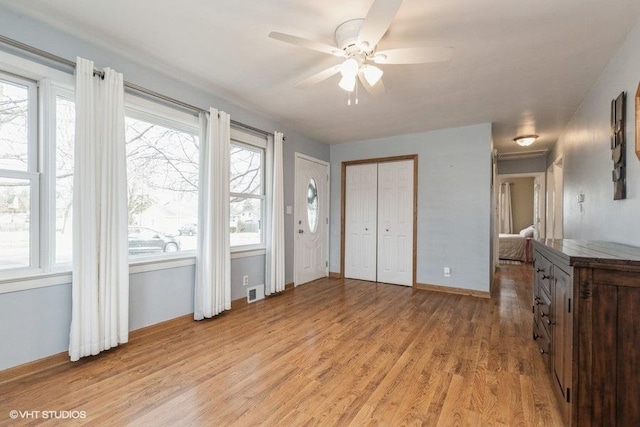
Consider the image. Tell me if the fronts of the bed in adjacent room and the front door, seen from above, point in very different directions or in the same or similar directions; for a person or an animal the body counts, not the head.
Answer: very different directions

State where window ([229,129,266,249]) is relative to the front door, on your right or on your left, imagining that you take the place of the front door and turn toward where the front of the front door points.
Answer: on your right

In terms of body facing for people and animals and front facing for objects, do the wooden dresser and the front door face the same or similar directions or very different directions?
very different directions

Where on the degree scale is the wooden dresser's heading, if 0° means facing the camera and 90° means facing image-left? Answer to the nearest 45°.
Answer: approximately 90°

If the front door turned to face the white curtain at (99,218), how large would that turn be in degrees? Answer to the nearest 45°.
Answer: approximately 90° to its right

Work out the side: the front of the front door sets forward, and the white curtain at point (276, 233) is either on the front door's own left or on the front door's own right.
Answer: on the front door's own right

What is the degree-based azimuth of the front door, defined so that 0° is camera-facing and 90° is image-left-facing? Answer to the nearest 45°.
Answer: approximately 315°

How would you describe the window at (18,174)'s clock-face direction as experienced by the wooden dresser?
The window is roughly at 11 o'clock from the wooden dresser.

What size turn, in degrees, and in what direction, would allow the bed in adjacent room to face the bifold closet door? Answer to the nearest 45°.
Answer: approximately 45° to its left

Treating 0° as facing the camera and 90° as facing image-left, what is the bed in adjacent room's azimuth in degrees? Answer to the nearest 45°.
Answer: approximately 90°
